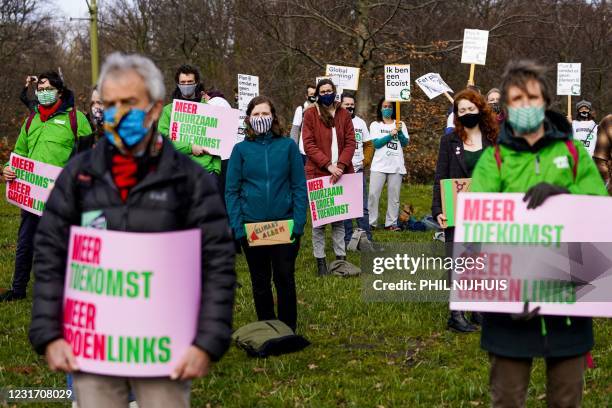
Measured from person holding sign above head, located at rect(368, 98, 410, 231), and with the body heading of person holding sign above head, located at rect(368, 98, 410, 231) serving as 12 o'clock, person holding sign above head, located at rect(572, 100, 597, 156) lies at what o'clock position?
person holding sign above head, located at rect(572, 100, 597, 156) is roughly at 8 o'clock from person holding sign above head, located at rect(368, 98, 410, 231).

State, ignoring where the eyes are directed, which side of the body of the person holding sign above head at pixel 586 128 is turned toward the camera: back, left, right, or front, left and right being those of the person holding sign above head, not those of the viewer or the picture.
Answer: front

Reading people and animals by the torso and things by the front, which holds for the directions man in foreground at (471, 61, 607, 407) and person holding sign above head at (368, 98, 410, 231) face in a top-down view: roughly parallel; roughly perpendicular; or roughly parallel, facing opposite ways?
roughly parallel

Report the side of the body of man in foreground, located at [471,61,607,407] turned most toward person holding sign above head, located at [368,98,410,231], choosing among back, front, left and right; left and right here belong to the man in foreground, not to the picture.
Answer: back

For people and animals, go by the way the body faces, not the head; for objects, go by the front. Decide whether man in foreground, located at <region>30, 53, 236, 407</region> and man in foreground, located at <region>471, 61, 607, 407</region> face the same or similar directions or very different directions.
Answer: same or similar directions

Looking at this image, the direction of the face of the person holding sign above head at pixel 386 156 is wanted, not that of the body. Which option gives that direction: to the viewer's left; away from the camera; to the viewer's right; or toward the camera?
toward the camera

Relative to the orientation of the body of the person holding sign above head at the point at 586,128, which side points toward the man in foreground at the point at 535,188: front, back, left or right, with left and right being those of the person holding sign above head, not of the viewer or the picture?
front

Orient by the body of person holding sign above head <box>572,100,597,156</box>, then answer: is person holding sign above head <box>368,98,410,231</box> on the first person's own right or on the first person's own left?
on the first person's own right

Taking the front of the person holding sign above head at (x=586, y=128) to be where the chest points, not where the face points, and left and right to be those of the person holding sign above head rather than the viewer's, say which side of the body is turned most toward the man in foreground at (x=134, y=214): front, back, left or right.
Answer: front

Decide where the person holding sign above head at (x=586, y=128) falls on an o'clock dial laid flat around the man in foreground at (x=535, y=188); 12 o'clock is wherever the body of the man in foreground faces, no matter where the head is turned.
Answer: The person holding sign above head is roughly at 6 o'clock from the man in foreground.

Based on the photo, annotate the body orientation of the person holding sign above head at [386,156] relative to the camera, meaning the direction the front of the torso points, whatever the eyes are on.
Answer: toward the camera

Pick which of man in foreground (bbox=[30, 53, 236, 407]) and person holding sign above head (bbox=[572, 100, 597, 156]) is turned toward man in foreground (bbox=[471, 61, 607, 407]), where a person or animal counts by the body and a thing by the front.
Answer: the person holding sign above head

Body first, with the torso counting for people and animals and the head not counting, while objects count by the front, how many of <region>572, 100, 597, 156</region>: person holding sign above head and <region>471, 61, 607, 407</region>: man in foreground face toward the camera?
2

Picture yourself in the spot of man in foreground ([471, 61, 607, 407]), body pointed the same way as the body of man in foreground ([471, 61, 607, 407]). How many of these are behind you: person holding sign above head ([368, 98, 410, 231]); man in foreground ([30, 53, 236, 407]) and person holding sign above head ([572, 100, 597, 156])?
2

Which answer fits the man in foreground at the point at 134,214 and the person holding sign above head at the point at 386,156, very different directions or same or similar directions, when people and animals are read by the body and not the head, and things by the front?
same or similar directions

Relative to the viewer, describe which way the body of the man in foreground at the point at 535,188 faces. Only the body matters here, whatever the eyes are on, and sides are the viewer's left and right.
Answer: facing the viewer

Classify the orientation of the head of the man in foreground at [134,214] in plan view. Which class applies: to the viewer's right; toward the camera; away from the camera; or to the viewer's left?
toward the camera

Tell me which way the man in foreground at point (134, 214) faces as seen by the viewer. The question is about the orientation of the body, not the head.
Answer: toward the camera
